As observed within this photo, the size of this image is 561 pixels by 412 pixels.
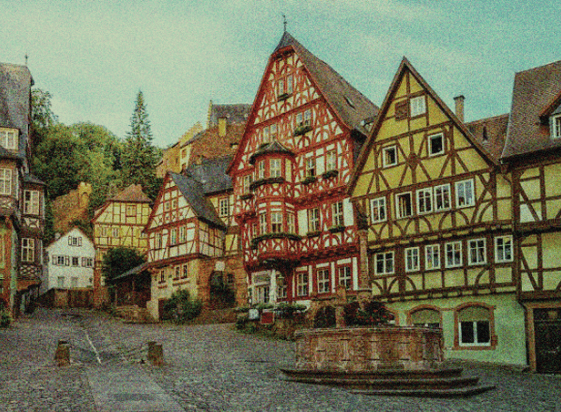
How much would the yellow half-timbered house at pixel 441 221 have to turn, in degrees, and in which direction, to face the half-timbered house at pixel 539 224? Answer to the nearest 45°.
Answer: approximately 90° to its left

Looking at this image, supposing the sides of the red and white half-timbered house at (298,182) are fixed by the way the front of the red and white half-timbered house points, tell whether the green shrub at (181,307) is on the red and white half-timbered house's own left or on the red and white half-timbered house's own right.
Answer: on the red and white half-timbered house's own right

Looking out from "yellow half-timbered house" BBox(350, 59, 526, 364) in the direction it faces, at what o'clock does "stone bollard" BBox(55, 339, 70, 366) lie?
The stone bollard is roughly at 12 o'clock from the yellow half-timbered house.

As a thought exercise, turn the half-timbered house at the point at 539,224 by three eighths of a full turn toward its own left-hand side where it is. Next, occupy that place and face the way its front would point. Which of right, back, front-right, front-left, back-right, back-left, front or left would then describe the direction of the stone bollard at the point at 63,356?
back-right

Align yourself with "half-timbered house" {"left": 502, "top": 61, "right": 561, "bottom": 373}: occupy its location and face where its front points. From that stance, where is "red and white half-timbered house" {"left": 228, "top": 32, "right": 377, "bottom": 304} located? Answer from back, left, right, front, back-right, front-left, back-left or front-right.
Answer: right

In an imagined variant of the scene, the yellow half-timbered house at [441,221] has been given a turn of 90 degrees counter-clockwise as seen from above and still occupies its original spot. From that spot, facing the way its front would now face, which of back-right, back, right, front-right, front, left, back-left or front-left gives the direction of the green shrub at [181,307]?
back

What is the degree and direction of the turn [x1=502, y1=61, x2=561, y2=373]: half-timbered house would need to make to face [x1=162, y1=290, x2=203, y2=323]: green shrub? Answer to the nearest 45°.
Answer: approximately 90° to its right

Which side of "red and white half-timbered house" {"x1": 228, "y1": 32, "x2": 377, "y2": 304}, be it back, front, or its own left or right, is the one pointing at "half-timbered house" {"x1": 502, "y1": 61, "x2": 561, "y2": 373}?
left

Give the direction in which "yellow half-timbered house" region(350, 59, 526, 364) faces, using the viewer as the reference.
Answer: facing the viewer and to the left of the viewer

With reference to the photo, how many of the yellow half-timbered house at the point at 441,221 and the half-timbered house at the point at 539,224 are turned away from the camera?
0

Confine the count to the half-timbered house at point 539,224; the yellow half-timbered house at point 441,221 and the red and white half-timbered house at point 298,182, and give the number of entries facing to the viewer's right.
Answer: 0
